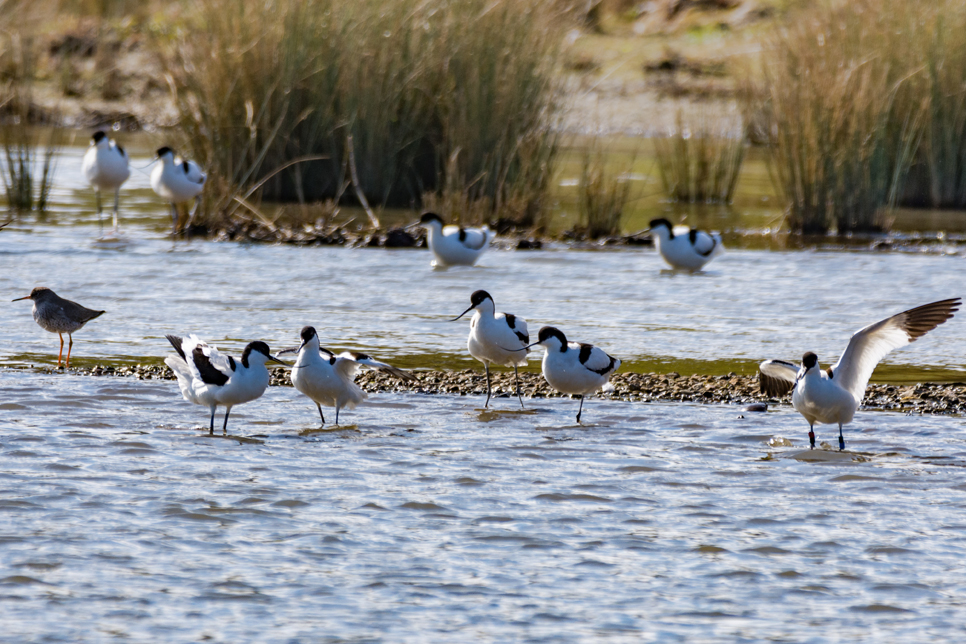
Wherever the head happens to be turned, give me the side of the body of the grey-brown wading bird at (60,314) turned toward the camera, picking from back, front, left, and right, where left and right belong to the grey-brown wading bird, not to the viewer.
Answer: left

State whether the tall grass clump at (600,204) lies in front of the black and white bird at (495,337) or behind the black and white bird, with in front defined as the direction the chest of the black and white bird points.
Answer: behind

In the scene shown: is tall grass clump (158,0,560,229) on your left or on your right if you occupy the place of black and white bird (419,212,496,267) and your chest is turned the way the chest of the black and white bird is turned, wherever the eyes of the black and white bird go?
on your right

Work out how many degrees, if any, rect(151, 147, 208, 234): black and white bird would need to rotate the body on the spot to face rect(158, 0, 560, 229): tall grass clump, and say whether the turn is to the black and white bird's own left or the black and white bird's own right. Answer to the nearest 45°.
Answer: approximately 135° to the black and white bird's own left

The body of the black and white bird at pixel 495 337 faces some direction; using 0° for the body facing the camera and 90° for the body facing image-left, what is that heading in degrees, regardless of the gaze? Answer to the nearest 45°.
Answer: approximately 45°

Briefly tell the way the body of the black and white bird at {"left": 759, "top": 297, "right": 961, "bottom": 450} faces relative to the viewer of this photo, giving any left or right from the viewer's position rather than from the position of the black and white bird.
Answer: facing the viewer and to the left of the viewer

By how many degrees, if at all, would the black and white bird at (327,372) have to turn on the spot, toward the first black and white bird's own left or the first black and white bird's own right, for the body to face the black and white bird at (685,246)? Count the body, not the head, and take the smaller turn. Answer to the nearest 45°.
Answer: approximately 180°

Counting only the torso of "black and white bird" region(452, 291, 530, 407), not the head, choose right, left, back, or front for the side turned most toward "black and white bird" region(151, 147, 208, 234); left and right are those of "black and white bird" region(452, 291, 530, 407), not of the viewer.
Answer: right

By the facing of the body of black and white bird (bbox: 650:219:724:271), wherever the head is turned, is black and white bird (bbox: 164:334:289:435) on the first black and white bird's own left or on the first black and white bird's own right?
on the first black and white bird's own left

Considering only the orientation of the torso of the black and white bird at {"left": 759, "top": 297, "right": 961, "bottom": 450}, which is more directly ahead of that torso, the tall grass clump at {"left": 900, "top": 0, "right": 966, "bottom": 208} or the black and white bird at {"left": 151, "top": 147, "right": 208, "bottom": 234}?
the black and white bird

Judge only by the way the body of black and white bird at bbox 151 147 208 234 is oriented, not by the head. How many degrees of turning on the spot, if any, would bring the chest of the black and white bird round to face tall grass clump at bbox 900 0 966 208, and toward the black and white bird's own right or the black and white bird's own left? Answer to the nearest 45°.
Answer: approximately 135° to the black and white bird's own left
